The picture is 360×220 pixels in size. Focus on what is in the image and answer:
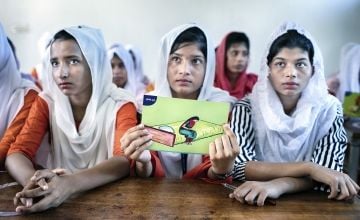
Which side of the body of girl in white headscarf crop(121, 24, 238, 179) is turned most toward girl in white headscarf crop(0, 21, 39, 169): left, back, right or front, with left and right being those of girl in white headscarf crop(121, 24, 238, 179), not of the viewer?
right

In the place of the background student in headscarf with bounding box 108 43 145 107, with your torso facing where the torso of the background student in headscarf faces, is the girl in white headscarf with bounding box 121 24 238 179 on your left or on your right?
on your left

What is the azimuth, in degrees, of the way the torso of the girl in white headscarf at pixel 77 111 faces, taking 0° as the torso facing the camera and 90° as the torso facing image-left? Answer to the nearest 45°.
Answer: approximately 45°

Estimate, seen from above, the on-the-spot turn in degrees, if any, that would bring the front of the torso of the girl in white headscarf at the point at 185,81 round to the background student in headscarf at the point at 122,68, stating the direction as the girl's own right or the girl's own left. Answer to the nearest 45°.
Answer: approximately 180°

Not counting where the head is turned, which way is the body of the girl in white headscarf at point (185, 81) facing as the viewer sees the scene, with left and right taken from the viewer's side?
facing the viewer

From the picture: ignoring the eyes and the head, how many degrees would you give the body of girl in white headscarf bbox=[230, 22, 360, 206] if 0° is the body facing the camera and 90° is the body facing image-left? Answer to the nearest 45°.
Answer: approximately 0°

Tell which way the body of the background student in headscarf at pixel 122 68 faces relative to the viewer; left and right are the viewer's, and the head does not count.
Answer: facing the viewer and to the left of the viewer

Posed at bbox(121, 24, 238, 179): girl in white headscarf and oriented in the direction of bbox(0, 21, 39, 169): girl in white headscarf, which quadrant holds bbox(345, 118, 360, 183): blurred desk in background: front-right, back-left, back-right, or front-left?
back-right
